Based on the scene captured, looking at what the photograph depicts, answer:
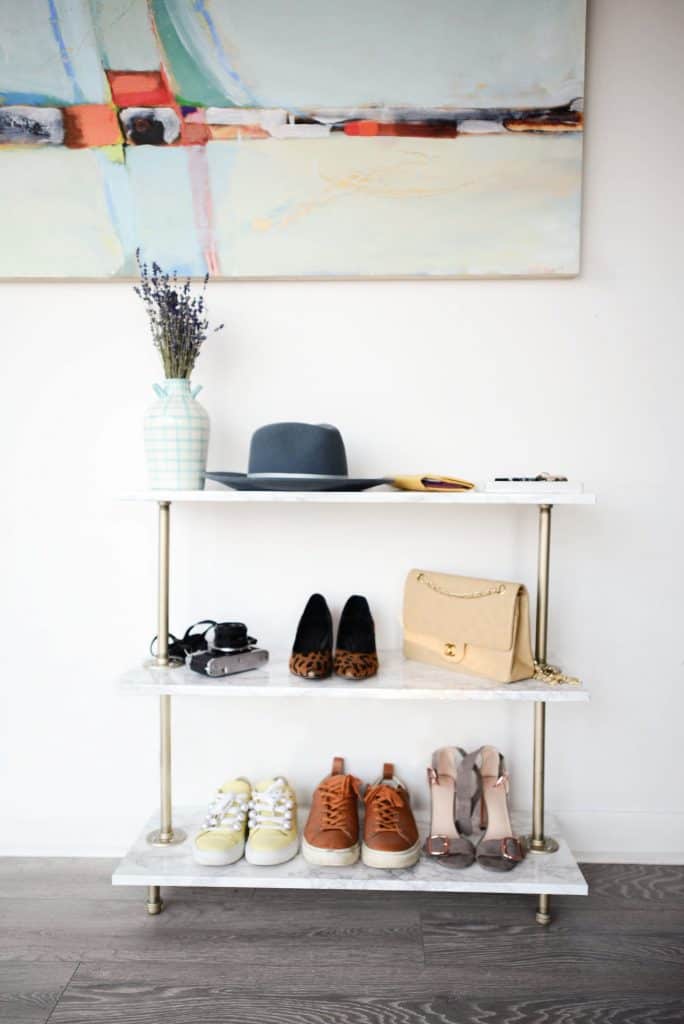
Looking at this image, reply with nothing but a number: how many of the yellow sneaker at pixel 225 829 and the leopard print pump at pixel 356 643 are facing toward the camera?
2

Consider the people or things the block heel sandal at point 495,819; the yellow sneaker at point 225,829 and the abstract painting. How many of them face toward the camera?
3

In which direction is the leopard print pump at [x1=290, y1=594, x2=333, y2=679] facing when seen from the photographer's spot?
facing the viewer

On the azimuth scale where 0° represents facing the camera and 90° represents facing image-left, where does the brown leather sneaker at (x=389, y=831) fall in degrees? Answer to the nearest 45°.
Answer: approximately 0°

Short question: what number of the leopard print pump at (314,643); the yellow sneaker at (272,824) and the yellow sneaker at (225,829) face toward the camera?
3

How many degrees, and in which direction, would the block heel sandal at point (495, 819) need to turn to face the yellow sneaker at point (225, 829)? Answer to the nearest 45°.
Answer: approximately 90° to its right

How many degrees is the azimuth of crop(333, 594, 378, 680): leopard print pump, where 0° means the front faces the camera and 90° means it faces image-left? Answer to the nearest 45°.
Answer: approximately 0°

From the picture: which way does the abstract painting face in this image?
toward the camera
